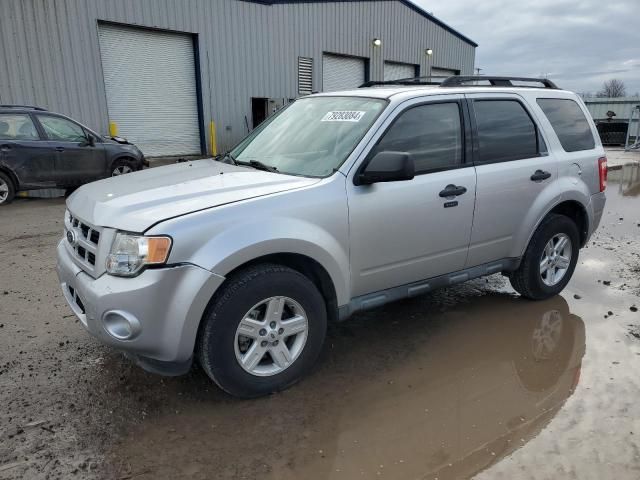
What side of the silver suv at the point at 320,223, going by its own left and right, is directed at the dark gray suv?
right

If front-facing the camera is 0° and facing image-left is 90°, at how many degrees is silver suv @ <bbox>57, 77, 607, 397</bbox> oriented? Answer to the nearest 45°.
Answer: approximately 45°

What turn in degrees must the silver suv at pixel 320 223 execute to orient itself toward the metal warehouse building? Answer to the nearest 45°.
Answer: approximately 135° to its right

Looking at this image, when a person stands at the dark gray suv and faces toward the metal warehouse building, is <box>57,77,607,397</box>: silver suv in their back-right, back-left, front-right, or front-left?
back-right

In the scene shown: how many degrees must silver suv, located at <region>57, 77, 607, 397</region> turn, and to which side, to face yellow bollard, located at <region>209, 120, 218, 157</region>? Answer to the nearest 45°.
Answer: approximately 135° to its right
